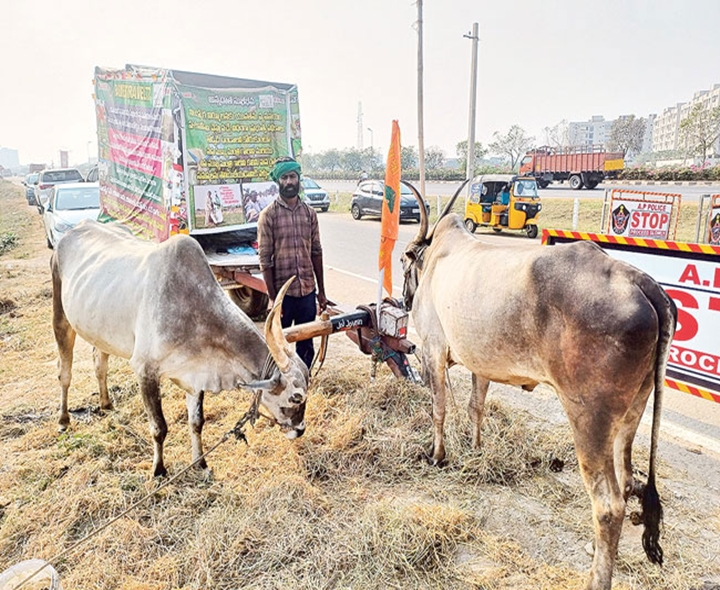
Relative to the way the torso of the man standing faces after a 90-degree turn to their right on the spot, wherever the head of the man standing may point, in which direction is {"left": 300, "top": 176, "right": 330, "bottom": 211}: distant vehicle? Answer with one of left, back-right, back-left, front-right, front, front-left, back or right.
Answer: right

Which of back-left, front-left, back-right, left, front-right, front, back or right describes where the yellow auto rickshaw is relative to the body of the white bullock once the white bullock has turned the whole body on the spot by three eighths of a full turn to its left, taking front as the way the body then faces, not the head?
front-right

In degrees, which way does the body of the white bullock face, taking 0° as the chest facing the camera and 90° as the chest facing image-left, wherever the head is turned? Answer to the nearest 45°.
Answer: approximately 315°

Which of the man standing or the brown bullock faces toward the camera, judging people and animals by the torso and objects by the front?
the man standing

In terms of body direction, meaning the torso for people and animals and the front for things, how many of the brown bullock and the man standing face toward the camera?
1

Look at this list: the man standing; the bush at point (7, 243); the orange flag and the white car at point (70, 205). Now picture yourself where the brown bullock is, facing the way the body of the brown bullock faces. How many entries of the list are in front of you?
4

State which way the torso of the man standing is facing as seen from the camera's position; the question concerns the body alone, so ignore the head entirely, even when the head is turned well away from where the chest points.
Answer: toward the camera

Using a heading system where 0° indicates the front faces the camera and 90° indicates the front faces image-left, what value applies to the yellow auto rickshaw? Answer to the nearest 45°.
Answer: approximately 315°

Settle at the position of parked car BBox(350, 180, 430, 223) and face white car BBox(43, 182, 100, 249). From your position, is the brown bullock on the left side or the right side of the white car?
left

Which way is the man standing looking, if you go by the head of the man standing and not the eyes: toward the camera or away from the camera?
toward the camera

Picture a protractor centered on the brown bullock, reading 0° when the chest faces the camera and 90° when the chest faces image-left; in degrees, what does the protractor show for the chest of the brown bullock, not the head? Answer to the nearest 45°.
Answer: approximately 135°

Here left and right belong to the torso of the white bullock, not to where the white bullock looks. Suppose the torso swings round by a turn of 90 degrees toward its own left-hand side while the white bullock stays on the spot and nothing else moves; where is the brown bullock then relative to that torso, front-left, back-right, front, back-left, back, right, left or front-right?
right
